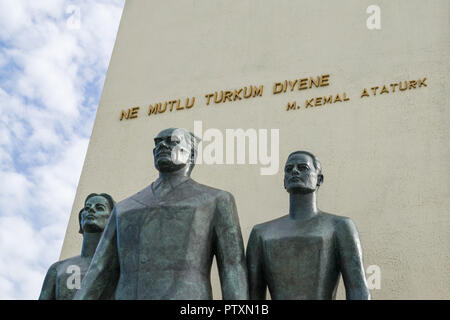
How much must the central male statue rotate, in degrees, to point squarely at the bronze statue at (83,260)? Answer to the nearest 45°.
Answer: approximately 90° to its right

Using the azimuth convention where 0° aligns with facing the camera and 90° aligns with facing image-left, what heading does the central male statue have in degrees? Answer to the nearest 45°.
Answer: approximately 45°

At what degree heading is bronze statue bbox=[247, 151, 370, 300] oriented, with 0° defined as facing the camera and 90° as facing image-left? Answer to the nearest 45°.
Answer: approximately 45°

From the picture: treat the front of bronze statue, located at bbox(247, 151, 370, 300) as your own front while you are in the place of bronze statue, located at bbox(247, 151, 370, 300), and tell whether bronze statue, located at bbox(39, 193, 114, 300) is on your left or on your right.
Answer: on your right

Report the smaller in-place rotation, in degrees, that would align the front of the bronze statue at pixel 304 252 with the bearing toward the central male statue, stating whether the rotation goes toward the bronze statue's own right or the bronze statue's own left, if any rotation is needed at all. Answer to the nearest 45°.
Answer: approximately 45° to the bronze statue's own right

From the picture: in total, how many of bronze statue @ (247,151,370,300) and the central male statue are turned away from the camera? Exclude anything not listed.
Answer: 0
